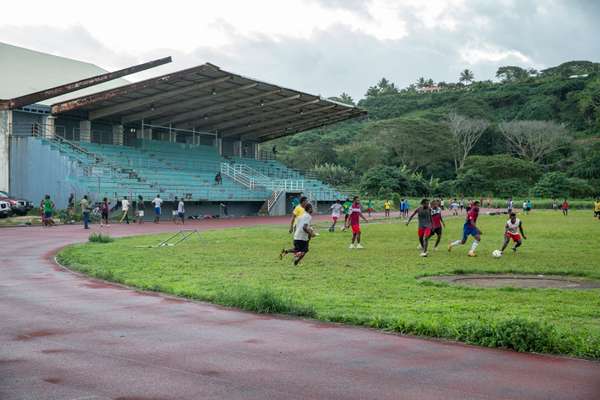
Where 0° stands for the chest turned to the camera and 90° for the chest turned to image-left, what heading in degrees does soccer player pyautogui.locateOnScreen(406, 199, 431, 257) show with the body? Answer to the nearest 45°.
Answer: approximately 0°
